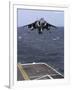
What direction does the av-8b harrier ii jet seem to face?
toward the camera
